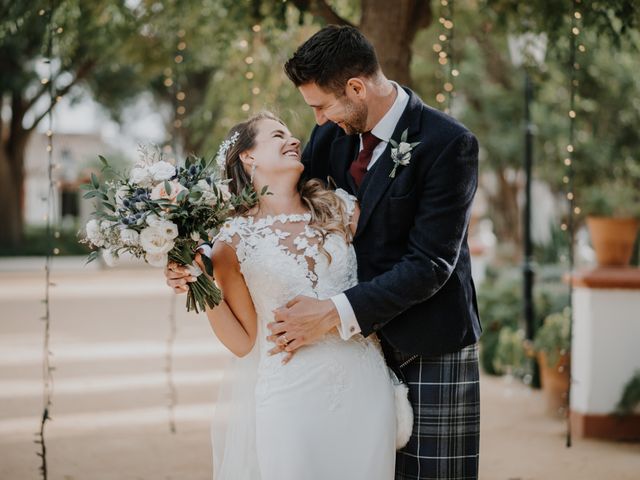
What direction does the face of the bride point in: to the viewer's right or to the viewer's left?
to the viewer's right

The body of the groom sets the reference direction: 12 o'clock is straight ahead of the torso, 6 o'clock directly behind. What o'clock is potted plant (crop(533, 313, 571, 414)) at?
The potted plant is roughly at 5 o'clock from the groom.

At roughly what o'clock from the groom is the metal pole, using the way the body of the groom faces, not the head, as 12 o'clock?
The metal pole is roughly at 5 o'clock from the groom.
